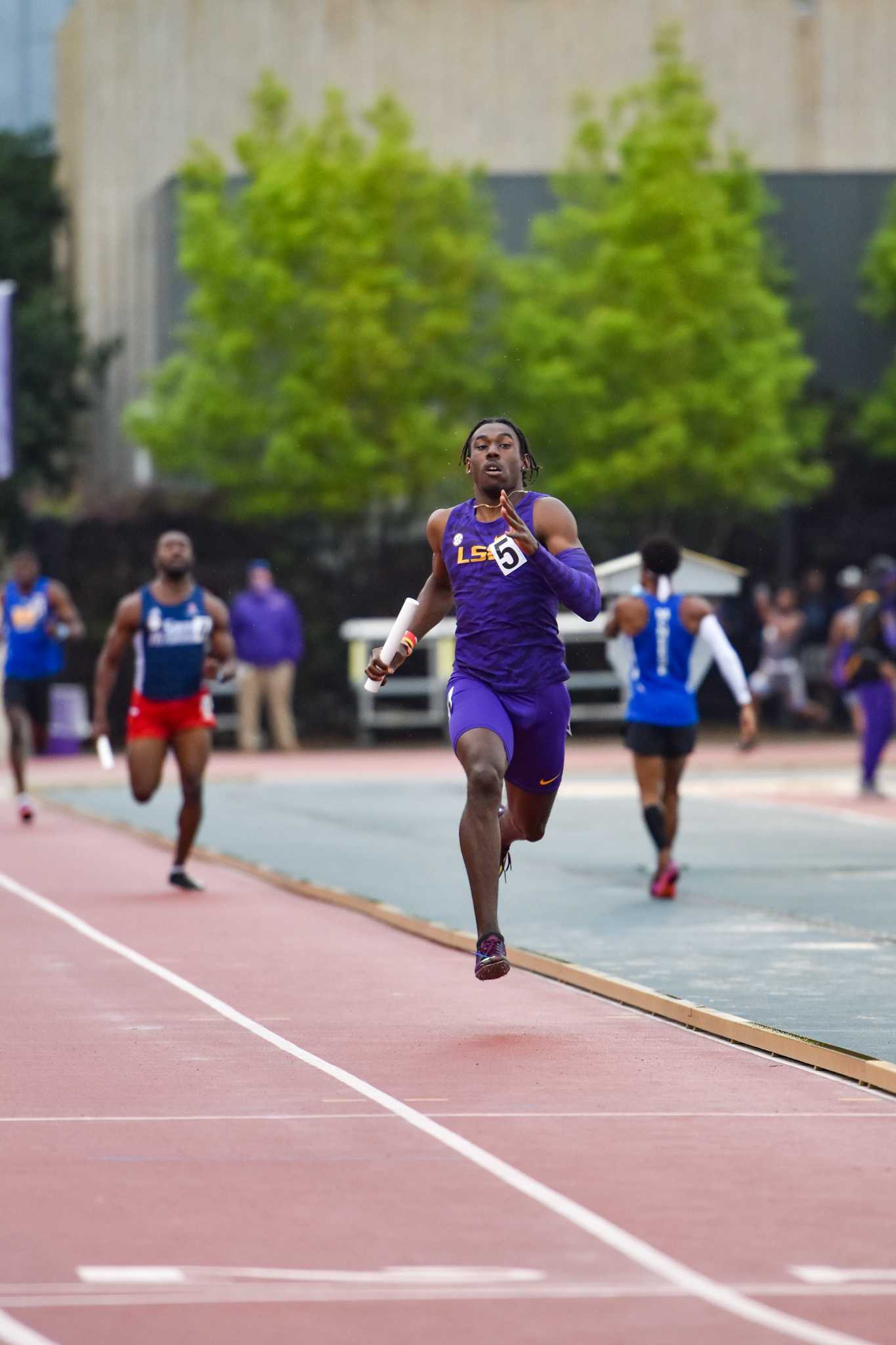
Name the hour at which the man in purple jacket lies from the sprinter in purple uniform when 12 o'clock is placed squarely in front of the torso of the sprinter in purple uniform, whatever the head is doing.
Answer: The man in purple jacket is roughly at 6 o'clock from the sprinter in purple uniform.

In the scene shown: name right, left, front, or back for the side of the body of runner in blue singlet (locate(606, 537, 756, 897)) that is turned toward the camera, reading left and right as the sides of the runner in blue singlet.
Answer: back

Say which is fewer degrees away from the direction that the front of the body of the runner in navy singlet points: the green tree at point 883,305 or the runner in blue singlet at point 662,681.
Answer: the runner in blue singlet

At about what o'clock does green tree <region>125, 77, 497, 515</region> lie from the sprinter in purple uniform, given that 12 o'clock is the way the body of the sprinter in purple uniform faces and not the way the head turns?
The green tree is roughly at 6 o'clock from the sprinter in purple uniform.

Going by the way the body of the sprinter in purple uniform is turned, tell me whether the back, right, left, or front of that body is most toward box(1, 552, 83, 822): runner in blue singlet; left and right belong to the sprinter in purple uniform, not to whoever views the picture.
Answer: back

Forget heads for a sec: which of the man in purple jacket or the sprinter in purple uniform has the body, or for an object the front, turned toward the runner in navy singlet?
the man in purple jacket

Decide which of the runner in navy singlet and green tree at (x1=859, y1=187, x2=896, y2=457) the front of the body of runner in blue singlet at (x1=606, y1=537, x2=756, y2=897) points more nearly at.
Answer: the green tree

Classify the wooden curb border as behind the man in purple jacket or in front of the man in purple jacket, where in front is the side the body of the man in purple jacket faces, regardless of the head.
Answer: in front

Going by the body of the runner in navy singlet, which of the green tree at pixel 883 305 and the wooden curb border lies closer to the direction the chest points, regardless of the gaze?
the wooden curb border

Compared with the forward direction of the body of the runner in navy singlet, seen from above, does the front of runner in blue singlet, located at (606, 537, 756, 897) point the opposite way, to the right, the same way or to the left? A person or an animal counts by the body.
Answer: the opposite way

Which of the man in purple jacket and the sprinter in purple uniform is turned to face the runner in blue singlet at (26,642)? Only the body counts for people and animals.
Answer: the man in purple jacket
